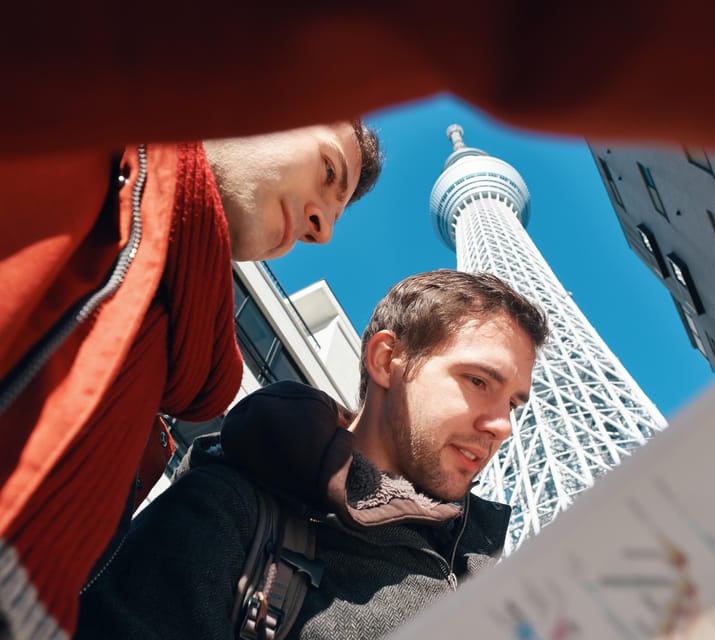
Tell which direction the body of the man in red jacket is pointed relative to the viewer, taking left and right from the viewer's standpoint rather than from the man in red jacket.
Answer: facing the viewer and to the right of the viewer

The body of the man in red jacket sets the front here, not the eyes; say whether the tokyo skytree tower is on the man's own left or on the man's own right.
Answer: on the man's own left

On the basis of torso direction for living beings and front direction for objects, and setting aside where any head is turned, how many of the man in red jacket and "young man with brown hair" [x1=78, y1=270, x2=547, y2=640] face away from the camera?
0

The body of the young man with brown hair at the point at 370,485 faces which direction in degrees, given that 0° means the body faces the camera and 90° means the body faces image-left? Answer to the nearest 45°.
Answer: approximately 315°

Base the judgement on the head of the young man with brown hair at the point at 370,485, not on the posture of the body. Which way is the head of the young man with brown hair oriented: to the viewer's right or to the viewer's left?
to the viewer's right

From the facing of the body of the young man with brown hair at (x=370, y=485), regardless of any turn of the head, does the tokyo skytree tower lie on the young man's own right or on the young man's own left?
on the young man's own left
